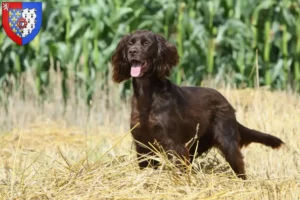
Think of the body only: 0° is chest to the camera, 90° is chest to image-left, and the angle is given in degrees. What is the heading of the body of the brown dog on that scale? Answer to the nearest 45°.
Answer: approximately 45°

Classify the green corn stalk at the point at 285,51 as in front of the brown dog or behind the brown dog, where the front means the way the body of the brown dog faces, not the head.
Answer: behind

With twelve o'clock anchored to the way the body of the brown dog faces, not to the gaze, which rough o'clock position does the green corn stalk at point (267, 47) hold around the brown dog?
The green corn stalk is roughly at 5 o'clock from the brown dog.
